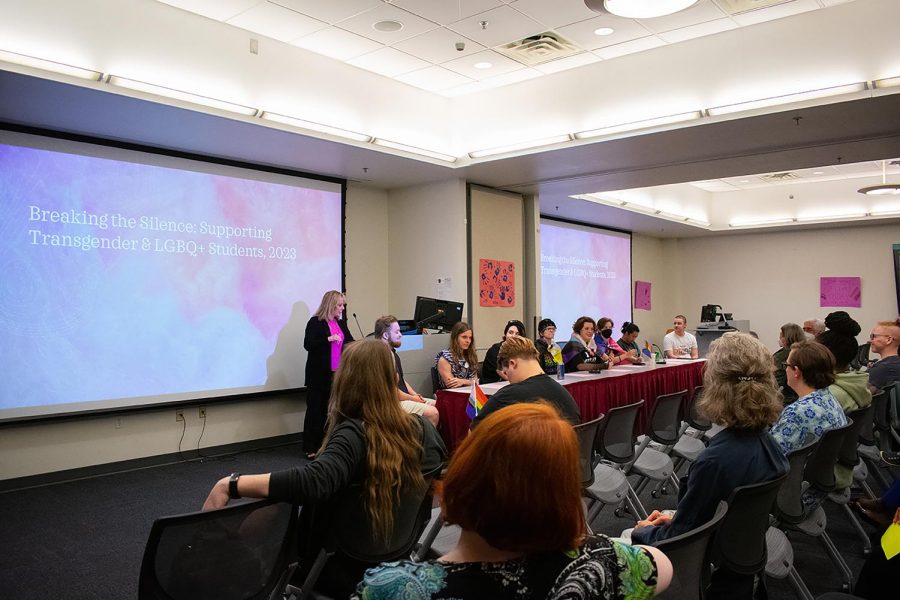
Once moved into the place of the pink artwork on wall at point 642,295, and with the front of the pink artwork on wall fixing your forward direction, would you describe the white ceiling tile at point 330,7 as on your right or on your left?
on your right

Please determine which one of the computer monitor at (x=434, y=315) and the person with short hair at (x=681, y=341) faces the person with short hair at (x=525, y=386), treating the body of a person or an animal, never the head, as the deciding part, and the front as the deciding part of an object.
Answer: the person with short hair at (x=681, y=341)

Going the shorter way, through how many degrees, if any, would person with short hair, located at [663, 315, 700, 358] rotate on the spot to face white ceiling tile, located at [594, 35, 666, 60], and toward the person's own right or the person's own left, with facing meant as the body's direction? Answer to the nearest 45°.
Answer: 0° — they already face it

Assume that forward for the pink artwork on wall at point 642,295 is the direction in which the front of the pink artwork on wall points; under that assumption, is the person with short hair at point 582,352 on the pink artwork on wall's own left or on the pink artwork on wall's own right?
on the pink artwork on wall's own right

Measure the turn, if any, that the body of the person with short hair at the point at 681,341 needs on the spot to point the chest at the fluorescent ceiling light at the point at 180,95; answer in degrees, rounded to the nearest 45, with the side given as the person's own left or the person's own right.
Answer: approximately 45° to the person's own right

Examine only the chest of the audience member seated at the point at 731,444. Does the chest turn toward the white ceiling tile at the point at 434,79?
yes

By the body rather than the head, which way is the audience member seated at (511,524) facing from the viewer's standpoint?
away from the camera

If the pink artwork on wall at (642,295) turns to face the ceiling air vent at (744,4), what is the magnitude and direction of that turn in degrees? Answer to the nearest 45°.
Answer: approximately 45° to its right

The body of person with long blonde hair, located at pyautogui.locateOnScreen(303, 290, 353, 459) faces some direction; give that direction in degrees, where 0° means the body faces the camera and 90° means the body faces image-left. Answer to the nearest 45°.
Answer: approximately 315°

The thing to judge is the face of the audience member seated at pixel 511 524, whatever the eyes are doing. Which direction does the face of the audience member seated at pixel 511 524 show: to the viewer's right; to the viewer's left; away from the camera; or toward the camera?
away from the camera

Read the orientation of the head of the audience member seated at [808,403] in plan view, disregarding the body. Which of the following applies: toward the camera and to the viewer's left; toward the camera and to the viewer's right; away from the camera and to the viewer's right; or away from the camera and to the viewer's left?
away from the camera and to the viewer's left
